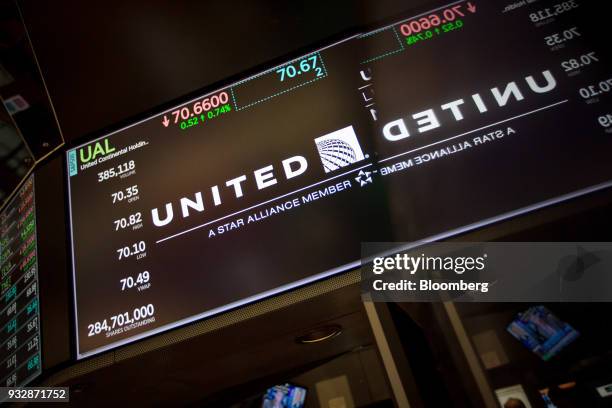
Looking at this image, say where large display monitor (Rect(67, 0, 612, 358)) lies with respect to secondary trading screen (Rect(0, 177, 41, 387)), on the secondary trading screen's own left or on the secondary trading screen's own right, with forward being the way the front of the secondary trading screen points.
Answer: on the secondary trading screen's own left
